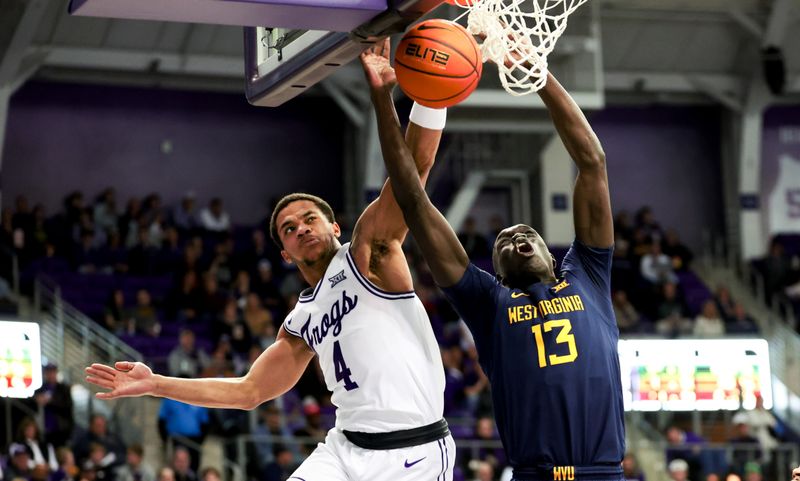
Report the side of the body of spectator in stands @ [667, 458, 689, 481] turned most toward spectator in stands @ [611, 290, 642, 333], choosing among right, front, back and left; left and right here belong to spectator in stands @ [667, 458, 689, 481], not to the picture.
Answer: back

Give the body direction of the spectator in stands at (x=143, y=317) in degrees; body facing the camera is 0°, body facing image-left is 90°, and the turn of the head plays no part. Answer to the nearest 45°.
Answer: approximately 0°
